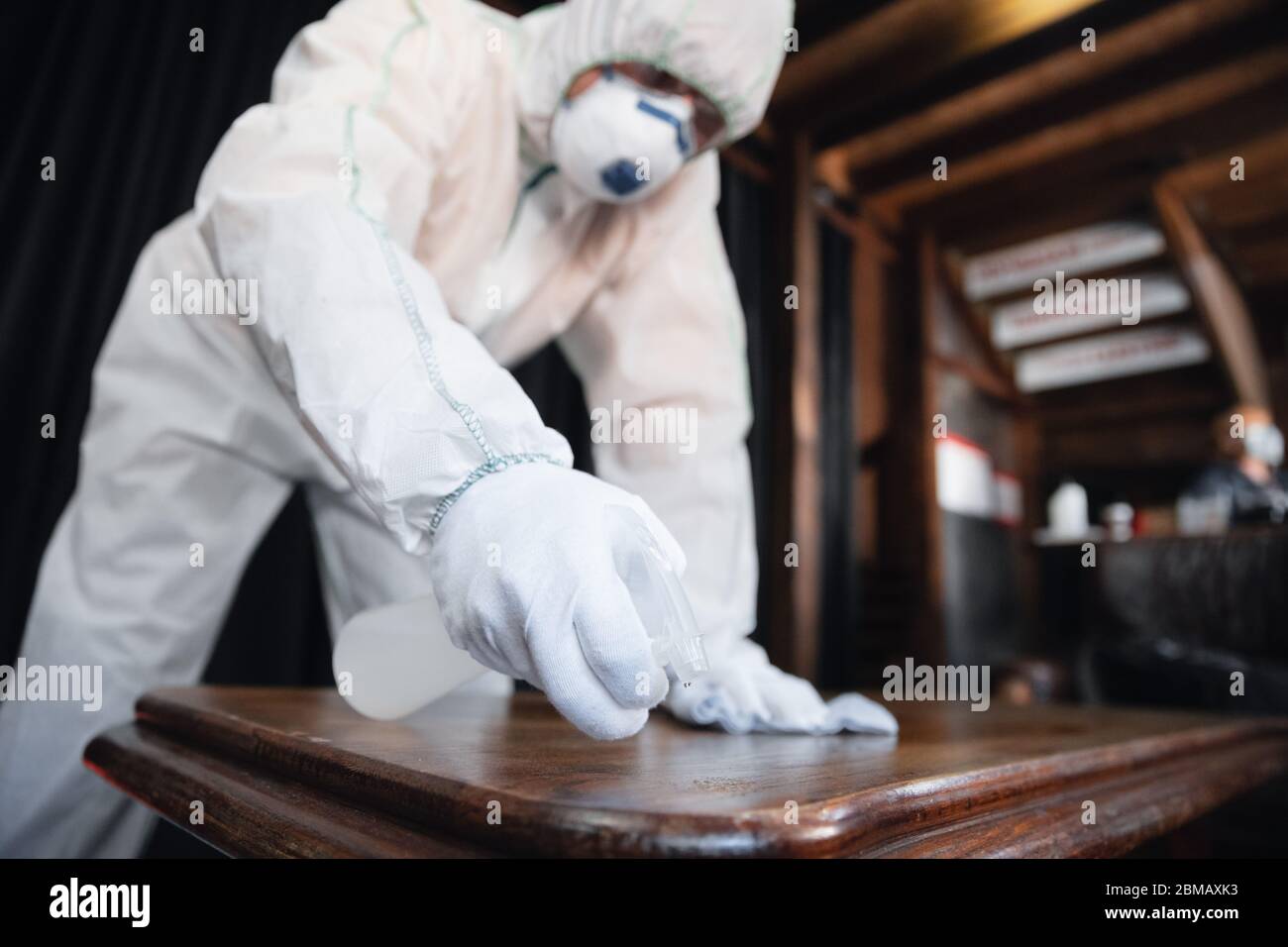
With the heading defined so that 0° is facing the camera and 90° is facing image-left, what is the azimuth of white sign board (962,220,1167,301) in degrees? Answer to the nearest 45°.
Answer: approximately 0°

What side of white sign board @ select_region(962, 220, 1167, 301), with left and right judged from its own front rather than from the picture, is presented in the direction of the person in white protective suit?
front

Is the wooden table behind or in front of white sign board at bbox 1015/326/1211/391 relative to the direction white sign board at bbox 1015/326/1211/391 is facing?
in front

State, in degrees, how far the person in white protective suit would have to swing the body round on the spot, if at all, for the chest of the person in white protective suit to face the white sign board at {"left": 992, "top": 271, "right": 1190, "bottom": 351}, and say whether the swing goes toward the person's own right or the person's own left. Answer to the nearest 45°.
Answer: approximately 90° to the person's own left

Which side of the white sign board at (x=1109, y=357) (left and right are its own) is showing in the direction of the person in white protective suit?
front

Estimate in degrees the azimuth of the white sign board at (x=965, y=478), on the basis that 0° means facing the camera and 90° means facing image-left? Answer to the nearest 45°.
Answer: approximately 315°

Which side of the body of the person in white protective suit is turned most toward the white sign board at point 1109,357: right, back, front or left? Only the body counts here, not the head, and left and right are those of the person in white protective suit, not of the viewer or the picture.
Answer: left

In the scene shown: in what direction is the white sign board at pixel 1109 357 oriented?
toward the camera

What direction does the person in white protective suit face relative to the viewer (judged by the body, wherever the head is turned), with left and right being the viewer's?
facing the viewer and to the right of the viewer

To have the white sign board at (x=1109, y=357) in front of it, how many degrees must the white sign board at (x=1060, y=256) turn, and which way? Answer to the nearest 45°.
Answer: approximately 180°

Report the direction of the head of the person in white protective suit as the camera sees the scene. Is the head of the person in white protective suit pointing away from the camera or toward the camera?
toward the camera

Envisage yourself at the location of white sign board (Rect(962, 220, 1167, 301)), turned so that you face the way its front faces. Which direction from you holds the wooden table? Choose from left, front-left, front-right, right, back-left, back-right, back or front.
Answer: front

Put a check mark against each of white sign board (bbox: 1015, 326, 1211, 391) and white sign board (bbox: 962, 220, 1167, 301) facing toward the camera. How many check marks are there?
2
